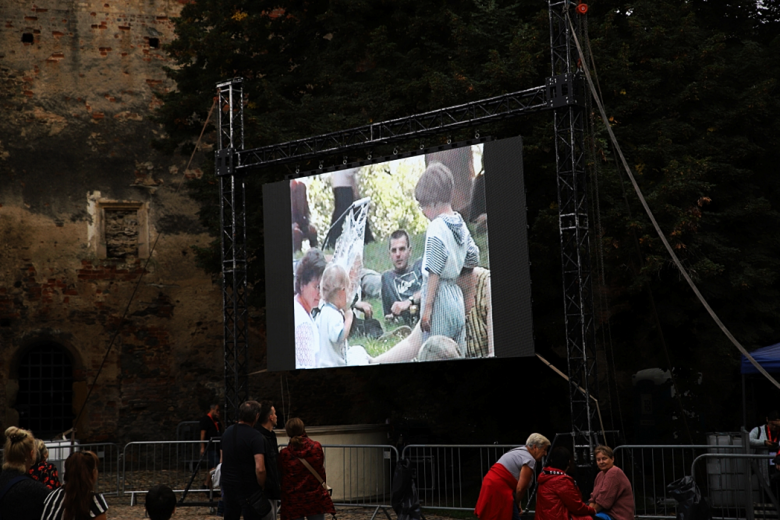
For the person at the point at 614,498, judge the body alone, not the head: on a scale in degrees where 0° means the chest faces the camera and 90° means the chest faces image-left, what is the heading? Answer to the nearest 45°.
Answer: approximately 45°

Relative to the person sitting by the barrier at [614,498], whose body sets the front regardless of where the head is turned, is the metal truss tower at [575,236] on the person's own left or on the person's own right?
on the person's own right

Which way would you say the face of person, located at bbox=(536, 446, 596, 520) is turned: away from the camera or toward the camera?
away from the camera

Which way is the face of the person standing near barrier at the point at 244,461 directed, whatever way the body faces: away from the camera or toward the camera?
away from the camera

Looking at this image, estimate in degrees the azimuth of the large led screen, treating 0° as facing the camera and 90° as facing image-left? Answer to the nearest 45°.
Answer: approximately 45°
